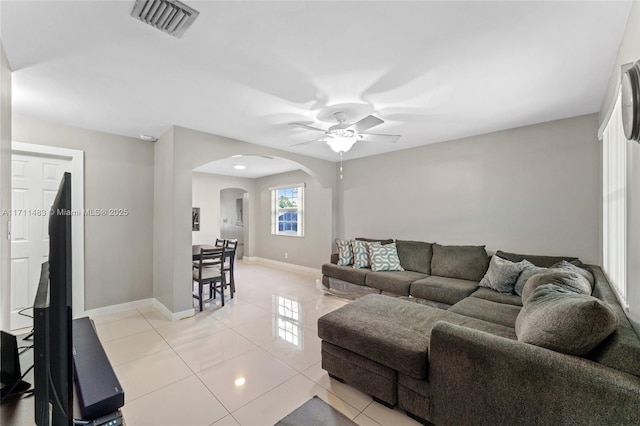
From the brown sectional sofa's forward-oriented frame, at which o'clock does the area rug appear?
The area rug is roughly at 1 o'clock from the brown sectional sofa.

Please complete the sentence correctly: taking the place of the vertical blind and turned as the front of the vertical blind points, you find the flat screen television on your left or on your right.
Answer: on your left

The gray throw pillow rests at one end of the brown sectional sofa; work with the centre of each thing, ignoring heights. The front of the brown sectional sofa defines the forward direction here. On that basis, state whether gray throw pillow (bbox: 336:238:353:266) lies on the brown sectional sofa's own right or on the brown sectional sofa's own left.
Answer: on the brown sectional sofa's own right

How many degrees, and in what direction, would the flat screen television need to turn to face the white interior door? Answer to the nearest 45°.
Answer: approximately 90° to its left

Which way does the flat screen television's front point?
to the viewer's right
